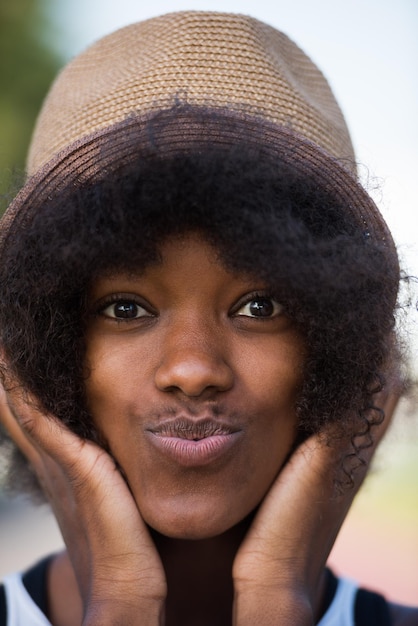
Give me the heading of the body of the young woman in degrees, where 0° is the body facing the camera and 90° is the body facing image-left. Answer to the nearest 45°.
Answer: approximately 0°
